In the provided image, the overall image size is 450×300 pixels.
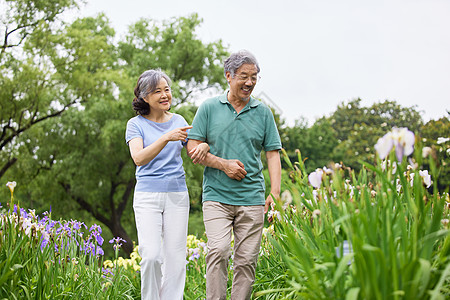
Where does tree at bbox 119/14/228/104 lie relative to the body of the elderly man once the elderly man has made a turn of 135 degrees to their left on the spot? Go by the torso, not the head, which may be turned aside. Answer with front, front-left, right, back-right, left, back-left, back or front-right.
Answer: front-left

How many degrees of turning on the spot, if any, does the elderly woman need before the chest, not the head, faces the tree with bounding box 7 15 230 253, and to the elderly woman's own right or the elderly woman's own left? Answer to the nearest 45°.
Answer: approximately 135° to the elderly woman's own left

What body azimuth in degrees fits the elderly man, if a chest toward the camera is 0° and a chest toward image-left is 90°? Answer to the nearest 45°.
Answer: approximately 0°

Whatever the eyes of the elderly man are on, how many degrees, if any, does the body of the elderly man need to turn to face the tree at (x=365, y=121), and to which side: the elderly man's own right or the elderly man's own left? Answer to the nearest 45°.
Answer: approximately 180°

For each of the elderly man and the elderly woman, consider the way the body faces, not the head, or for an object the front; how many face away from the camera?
0

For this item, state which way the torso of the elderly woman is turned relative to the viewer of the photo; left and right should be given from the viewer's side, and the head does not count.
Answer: facing the viewer and to the right of the viewer
